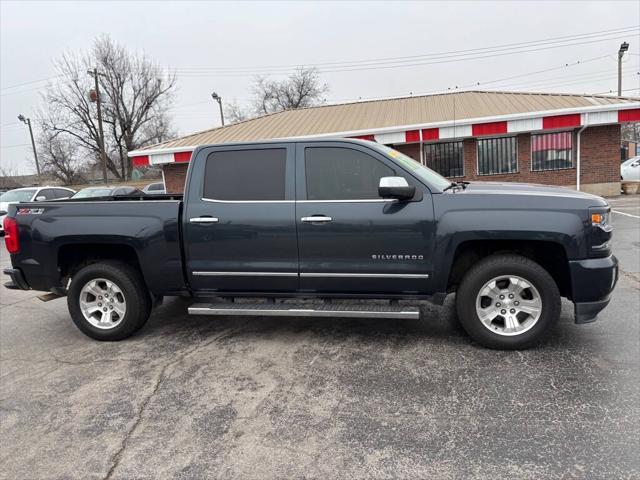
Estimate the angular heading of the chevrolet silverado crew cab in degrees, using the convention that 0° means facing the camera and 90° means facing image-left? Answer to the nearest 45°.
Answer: approximately 270°

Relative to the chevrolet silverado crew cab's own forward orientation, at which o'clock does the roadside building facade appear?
The roadside building facade is roughly at 10 o'clock from the chevrolet silverado crew cab.
